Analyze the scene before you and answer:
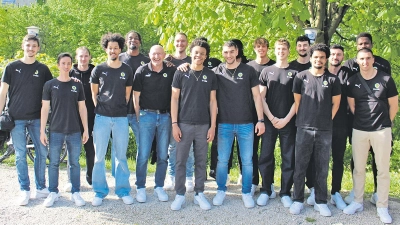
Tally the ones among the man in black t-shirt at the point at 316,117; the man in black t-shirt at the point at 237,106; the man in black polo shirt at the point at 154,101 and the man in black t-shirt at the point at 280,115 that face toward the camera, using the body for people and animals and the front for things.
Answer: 4

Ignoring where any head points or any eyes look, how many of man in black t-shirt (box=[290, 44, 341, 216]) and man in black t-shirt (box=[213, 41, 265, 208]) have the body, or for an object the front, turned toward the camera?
2

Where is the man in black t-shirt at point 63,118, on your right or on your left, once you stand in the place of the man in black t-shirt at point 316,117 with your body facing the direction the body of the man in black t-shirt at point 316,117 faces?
on your right

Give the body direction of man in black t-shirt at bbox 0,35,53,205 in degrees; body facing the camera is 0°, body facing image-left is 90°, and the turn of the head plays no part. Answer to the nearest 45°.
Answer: approximately 0°

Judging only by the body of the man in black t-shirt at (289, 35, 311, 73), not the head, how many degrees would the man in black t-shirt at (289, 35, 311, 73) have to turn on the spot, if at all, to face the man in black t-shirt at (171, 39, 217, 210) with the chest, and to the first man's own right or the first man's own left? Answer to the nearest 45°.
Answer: approximately 45° to the first man's own right

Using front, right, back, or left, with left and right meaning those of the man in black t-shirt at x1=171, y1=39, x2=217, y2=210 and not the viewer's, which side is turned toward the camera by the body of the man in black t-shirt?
front

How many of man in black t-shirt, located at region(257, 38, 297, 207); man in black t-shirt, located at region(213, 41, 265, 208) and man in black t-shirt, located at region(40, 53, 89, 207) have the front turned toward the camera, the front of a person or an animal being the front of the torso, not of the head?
3

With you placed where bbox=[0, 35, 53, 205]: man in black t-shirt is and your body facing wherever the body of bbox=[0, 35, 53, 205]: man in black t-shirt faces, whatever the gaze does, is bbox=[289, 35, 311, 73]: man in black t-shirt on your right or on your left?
on your left

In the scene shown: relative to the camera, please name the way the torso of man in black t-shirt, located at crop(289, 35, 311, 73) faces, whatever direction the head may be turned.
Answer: toward the camera

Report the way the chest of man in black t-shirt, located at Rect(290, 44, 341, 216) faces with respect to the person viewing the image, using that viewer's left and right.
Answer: facing the viewer

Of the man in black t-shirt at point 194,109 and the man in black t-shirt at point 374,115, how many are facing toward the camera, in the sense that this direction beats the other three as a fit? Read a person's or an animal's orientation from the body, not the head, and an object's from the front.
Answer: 2

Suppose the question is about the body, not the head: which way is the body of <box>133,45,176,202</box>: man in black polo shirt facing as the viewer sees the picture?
toward the camera
